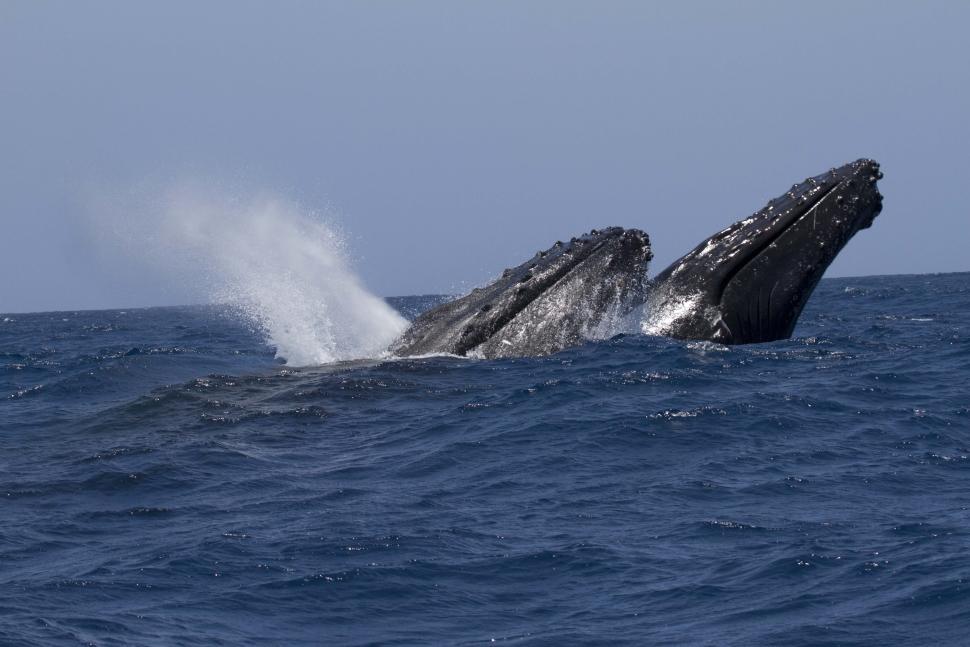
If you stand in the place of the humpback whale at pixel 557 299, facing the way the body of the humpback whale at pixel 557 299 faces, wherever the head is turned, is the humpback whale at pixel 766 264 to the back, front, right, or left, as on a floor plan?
front

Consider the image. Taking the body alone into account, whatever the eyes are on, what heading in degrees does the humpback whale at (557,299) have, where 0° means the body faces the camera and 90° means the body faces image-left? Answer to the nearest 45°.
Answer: approximately 270°
